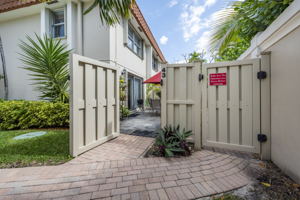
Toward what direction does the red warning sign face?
toward the camera

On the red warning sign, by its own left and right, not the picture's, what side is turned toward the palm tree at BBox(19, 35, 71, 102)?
right

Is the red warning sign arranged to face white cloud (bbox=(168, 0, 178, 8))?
no

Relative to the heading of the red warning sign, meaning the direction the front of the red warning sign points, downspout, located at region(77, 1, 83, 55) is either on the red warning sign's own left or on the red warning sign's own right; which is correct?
on the red warning sign's own right

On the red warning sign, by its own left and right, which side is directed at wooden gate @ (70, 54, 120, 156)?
right

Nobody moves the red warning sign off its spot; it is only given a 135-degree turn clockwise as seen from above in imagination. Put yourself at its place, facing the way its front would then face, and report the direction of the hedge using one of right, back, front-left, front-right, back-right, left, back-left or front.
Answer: front-left
